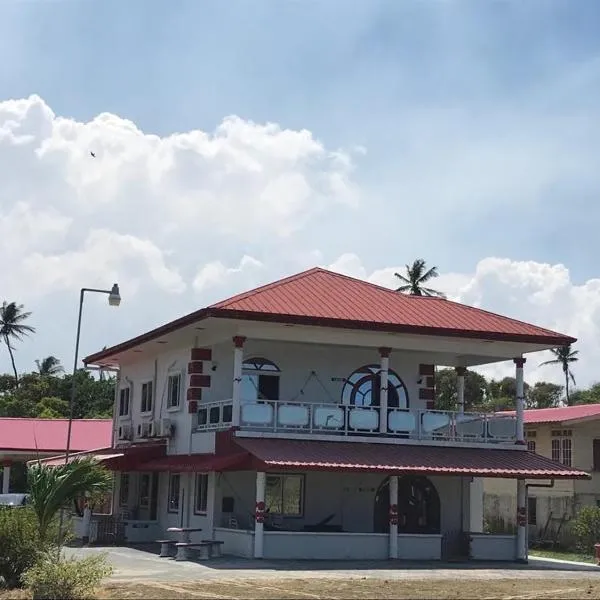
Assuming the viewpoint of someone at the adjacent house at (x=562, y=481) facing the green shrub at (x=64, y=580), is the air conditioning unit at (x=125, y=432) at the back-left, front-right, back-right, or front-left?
front-right

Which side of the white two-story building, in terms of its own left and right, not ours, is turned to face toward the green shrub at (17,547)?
right

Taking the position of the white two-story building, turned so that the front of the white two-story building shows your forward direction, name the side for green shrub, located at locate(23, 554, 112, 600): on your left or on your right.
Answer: on your right

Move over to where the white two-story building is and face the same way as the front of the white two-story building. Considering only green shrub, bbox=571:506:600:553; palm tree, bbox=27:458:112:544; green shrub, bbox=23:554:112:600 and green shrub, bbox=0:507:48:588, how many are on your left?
1

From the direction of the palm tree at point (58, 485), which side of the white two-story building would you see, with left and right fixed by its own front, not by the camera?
right

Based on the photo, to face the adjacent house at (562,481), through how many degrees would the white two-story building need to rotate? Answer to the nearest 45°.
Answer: approximately 90° to its left

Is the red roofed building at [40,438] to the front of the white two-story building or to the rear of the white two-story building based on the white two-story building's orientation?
to the rear

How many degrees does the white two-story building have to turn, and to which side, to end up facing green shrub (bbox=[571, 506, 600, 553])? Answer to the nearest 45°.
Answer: approximately 90° to its left

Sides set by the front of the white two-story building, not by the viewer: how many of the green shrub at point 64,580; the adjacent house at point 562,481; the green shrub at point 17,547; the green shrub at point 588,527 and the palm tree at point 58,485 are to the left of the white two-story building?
2

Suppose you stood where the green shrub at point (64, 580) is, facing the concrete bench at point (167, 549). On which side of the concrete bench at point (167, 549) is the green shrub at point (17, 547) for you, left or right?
left

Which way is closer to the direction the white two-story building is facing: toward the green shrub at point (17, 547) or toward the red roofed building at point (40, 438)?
the green shrub

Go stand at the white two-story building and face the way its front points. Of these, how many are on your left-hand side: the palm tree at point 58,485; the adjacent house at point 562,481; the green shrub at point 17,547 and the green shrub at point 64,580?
1
